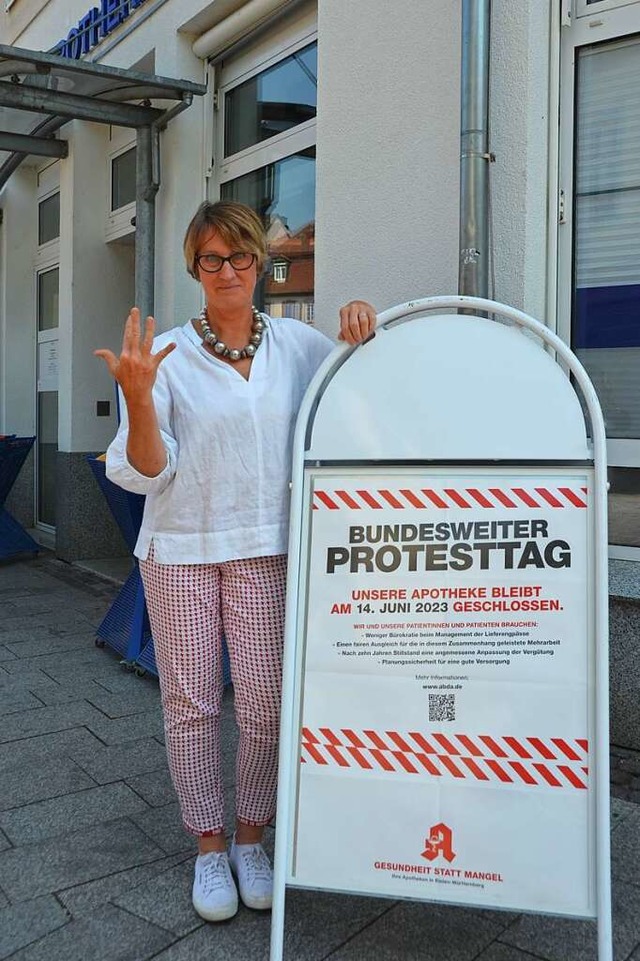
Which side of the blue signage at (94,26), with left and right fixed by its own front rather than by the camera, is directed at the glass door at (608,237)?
left

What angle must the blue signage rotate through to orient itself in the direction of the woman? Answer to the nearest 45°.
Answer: approximately 45° to its left
